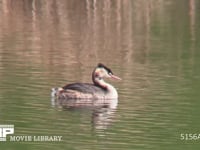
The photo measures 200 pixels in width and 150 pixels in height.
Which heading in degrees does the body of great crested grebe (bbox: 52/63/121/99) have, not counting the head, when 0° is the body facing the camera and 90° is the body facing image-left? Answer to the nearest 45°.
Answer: approximately 270°
